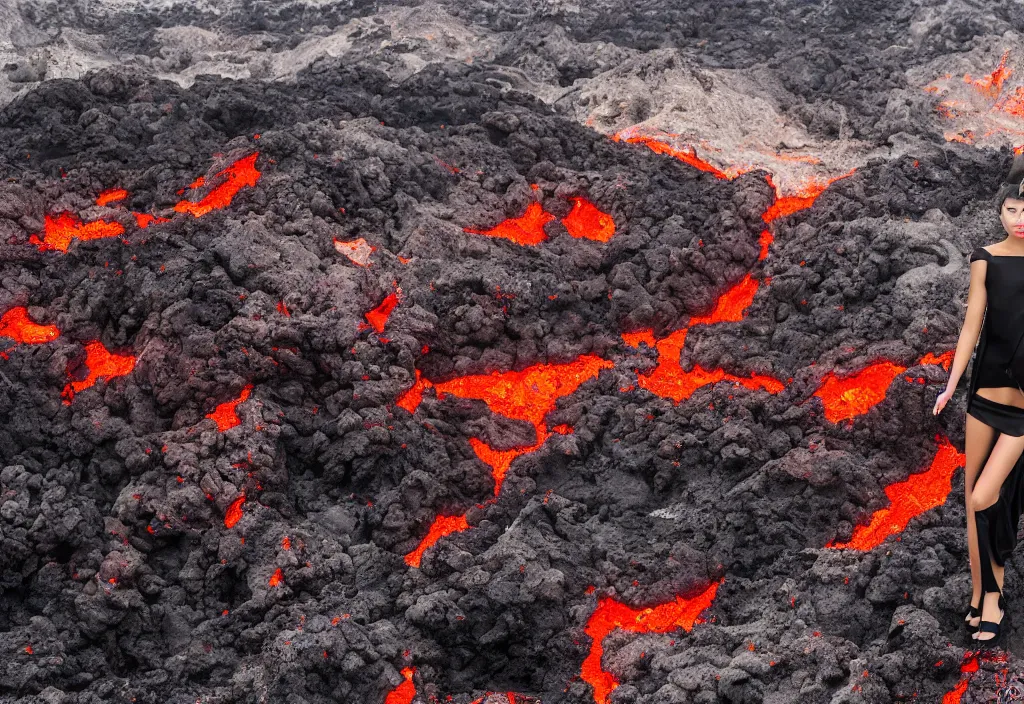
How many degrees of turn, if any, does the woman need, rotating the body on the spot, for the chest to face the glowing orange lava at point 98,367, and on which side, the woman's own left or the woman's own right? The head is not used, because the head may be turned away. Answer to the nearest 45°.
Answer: approximately 90° to the woman's own right

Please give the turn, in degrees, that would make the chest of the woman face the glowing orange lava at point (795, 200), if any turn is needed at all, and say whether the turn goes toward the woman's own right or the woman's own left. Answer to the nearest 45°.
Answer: approximately 180°

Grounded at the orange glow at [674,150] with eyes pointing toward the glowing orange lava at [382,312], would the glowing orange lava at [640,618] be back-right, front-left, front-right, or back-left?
front-left

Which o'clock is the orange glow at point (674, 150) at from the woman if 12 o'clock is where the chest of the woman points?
The orange glow is roughly at 5 o'clock from the woman.

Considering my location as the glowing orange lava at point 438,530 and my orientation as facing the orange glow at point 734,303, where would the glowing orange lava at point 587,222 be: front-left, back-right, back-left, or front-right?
front-left

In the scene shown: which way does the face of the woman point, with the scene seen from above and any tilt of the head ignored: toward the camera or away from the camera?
toward the camera

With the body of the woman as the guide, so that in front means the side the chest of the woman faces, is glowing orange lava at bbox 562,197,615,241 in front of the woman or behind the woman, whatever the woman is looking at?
behind

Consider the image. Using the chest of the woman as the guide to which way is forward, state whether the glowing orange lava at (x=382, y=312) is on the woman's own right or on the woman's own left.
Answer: on the woman's own right

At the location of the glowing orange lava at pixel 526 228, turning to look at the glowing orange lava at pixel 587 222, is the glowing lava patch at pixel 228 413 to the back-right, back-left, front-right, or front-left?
back-right

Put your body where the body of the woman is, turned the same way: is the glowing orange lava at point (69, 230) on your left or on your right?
on your right

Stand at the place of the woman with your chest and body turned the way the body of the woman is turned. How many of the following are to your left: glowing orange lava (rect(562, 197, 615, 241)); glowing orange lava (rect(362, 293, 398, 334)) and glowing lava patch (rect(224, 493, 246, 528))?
0

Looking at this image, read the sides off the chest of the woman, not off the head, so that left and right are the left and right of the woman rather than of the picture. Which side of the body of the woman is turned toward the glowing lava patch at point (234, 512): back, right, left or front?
right

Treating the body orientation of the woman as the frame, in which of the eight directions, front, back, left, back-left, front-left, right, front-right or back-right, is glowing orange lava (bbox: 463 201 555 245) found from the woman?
back-right

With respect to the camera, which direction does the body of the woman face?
toward the camera
